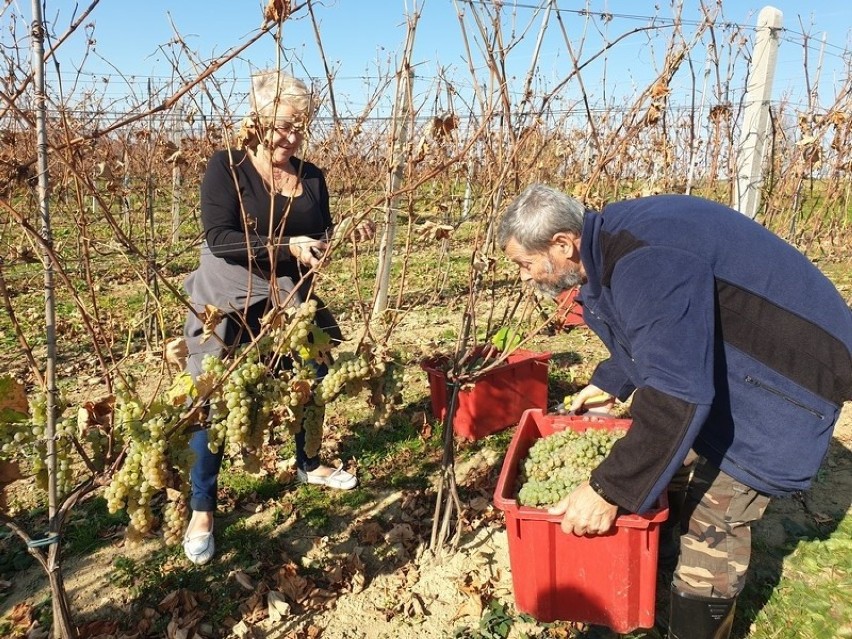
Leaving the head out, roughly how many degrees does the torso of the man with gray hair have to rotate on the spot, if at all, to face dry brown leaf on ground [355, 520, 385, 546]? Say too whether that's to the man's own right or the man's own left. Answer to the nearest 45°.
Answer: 0° — they already face it

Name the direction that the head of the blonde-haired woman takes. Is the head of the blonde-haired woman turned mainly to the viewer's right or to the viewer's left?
to the viewer's right

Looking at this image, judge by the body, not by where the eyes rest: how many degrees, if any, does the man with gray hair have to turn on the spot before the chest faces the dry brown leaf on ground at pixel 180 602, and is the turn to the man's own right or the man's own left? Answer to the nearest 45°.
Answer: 0° — they already face it

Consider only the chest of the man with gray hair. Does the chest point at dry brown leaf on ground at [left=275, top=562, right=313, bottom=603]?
yes

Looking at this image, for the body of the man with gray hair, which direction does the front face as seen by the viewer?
to the viewer's left

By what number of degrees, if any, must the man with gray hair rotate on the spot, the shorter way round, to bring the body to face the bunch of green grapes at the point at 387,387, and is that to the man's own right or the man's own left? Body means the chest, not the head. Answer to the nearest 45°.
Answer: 0° — they already face it

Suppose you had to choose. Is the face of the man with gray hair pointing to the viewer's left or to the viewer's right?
to the viewer's left

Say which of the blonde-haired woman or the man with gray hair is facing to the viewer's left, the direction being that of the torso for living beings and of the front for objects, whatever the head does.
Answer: the man with gray hair

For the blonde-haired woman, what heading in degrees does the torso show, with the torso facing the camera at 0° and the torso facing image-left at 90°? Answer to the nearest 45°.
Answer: approximately 315°
